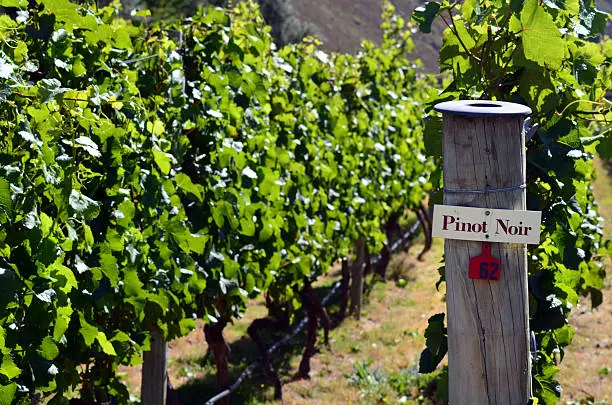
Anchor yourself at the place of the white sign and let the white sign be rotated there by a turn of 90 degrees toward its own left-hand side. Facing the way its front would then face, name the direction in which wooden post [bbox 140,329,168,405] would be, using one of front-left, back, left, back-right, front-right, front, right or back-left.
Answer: back-left

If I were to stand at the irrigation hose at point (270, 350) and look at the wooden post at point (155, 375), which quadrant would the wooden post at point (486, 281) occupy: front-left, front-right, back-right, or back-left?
front-left

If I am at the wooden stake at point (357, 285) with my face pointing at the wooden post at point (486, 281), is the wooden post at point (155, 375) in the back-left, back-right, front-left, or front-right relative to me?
front-right

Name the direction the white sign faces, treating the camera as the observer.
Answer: facing the viewer

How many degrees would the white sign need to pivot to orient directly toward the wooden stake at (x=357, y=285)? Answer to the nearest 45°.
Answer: approximately 180°

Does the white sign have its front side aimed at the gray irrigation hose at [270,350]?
no
